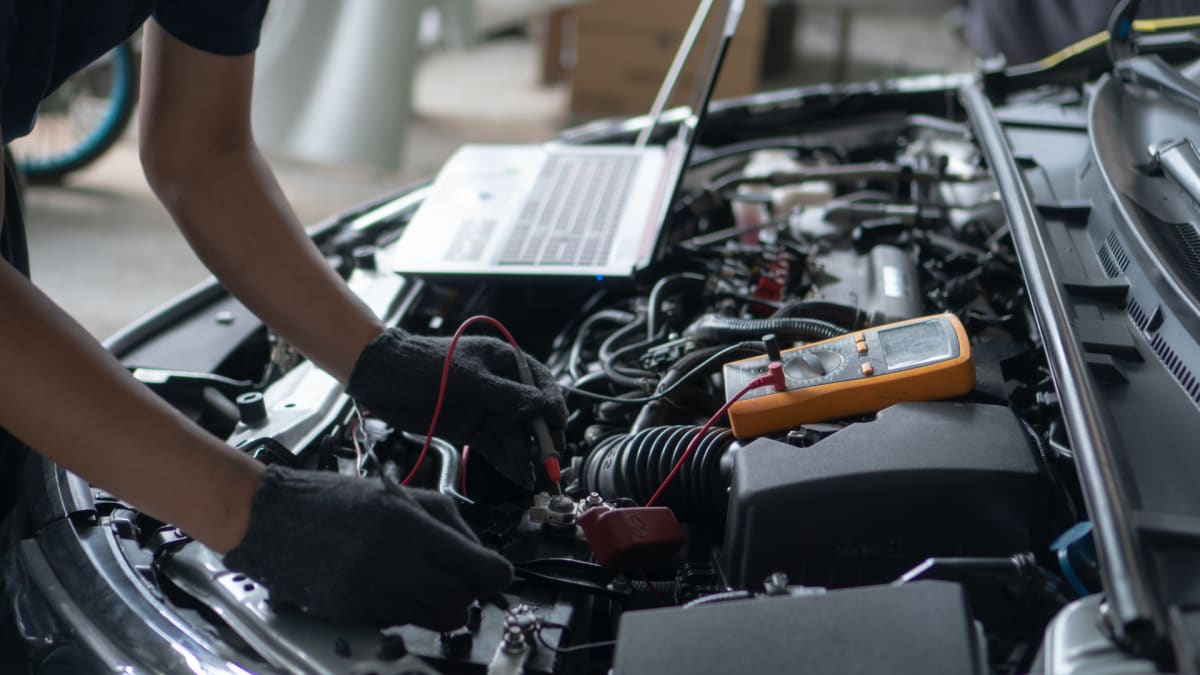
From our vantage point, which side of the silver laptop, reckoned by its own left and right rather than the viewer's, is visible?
left

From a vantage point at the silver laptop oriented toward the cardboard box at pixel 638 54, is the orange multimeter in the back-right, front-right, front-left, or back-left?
back-right

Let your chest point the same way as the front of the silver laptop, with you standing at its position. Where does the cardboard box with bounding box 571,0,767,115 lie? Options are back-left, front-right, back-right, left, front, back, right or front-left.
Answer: right
